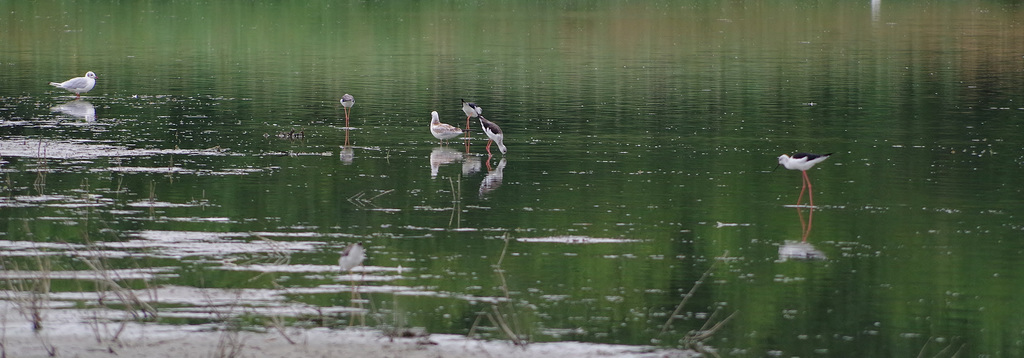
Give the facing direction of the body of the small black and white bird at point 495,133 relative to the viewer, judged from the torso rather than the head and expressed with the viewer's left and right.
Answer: facing to the right of the viewer

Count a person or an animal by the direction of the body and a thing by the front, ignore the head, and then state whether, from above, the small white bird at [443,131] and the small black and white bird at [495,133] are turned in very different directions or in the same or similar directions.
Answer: very different directions

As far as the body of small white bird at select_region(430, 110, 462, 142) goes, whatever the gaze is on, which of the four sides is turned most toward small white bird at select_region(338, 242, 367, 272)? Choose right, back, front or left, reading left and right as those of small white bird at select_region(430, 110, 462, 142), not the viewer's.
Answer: left

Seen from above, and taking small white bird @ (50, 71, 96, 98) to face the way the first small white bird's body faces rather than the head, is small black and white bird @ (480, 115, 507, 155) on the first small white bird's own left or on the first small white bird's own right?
on the first small white bird's own right

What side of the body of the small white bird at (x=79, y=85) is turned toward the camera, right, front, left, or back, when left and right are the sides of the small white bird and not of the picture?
right

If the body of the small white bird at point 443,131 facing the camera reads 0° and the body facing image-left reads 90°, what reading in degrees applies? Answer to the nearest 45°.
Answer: approximately 90°

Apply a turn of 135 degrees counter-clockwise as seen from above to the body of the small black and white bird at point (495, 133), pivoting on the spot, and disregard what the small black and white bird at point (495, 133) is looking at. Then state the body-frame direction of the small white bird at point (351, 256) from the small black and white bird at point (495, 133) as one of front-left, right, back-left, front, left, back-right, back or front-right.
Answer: back-left

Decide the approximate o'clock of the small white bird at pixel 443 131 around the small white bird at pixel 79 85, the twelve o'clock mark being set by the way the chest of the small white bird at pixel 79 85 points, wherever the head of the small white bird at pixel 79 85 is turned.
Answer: the small white bird at pixel 443 131 is roughly at 2 o'clock from the small white bird at pixel 79 85.

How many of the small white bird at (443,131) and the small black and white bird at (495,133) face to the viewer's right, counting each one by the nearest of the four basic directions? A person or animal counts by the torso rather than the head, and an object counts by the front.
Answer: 1

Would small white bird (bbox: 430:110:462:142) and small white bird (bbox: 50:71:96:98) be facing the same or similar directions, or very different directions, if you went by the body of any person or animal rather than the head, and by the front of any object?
very different directions

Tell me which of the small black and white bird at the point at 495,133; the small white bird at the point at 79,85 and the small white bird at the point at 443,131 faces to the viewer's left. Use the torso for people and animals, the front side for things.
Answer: the small white bird at the point at 443,131

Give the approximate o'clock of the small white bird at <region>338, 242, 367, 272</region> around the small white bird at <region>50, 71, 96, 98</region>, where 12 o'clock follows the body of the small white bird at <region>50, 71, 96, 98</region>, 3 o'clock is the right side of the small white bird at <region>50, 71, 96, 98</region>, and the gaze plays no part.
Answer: the small white bird at <region>338, 242, 367, 272</region> is roughly at 3 o'clock from the small white bird at <region>50, 71, 96, 98</region>.

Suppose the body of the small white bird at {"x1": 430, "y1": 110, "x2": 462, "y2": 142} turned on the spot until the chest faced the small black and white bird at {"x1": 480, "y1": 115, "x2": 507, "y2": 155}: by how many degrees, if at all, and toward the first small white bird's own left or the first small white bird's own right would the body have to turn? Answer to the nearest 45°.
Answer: approximately 135° to the first small white bird's own left

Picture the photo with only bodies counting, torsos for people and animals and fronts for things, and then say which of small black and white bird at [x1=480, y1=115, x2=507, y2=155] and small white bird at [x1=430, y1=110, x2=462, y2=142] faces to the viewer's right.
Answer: small black and white bird at [x1=480, y1=115, x2=507, y2=155]
